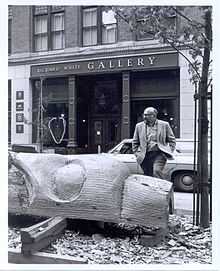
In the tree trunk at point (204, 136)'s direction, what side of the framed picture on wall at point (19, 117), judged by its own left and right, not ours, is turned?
left

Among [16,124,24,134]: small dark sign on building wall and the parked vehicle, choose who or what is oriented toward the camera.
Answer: the small dark sign on building wall

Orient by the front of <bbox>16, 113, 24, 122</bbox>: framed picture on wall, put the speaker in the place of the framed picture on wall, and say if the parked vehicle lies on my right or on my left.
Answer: on my left

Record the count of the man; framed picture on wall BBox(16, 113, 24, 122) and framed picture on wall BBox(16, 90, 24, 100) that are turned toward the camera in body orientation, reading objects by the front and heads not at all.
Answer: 3

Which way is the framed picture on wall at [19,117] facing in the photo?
toward the camera

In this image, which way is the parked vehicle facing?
to the viewer's left

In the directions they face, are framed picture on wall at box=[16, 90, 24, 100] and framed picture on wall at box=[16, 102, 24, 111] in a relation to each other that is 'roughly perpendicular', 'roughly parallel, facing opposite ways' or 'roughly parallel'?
roughly parallel

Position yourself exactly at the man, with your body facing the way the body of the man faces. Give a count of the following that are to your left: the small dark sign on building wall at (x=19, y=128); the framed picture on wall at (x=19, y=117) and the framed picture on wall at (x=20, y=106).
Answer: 0

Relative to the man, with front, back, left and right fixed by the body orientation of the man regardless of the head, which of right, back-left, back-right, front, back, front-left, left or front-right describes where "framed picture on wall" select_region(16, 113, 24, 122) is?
right

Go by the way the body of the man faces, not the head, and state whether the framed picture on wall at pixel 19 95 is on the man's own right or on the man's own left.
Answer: on the man's own right

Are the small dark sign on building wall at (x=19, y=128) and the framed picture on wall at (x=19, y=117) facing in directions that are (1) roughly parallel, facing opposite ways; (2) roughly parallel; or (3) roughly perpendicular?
roughly parallel

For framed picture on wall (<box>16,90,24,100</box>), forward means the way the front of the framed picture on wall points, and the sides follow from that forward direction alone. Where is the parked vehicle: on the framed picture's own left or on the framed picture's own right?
on the framed picture's own left
